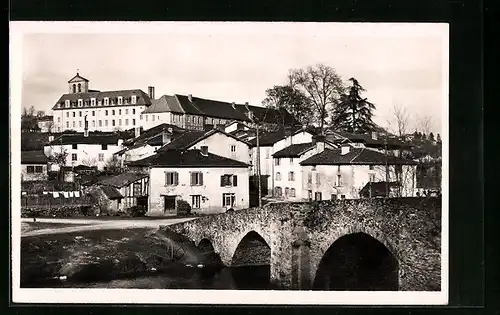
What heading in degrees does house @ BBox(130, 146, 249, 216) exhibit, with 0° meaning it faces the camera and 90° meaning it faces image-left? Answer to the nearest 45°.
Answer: approximately 0°

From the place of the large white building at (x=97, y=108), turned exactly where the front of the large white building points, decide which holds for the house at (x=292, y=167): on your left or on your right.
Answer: on your left

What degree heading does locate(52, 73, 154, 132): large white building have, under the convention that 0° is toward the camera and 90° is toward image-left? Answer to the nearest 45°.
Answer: approximately 0°

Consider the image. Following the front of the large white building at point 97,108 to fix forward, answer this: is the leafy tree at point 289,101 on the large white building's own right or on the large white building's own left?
on the large white building's own left

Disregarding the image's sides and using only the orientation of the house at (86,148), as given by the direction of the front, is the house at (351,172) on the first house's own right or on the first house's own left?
on the first house's own left

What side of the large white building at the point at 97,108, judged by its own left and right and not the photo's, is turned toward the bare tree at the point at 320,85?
left
